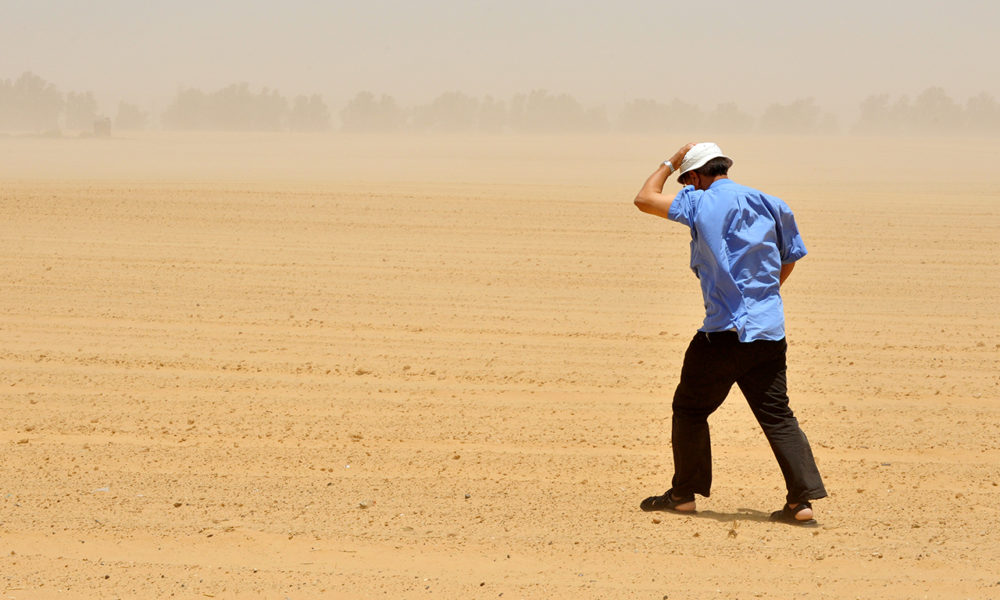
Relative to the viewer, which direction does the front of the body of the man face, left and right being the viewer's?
facing away from the viewer and to the left of the viewer
